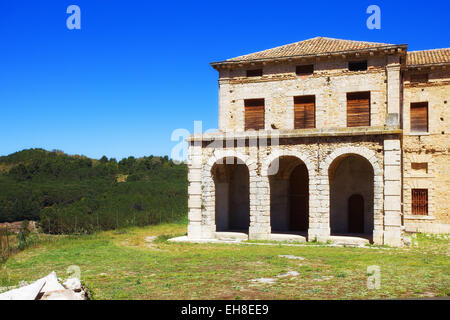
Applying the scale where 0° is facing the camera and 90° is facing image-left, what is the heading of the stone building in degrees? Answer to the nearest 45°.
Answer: approximately 0°
